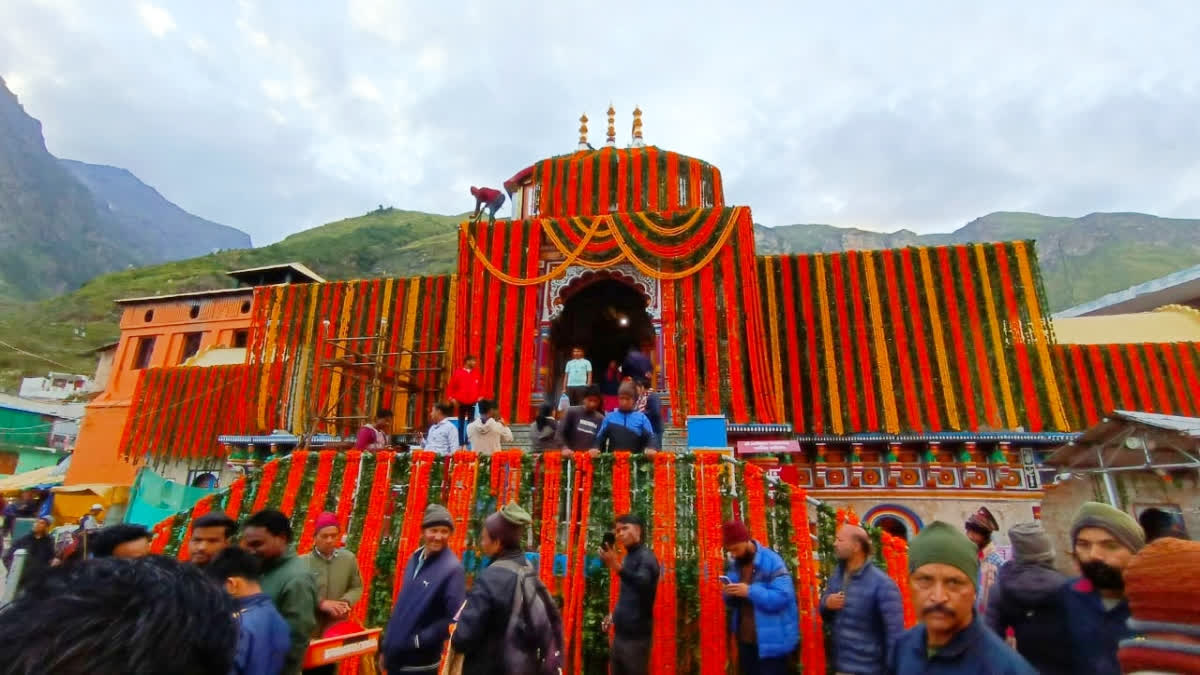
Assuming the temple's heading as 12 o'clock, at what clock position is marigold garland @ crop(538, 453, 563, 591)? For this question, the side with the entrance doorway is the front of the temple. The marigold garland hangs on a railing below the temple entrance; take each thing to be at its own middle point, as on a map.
The marigold garland is roughly at 1 o'clock from the temple.

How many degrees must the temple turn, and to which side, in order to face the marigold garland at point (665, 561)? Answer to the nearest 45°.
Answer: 0° — it already faces it

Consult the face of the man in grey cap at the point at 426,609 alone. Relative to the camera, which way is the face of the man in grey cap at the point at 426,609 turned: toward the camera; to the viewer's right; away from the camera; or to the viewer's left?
toward the camera

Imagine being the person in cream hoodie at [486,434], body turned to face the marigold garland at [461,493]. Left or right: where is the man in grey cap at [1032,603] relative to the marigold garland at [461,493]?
left

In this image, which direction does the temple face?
toward the camera

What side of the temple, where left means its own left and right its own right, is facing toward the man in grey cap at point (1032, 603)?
front

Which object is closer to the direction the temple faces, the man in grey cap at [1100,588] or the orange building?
the man in grey cap

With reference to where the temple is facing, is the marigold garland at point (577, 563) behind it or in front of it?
in front

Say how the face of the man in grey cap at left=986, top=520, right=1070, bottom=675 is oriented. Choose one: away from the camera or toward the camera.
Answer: away from the camera

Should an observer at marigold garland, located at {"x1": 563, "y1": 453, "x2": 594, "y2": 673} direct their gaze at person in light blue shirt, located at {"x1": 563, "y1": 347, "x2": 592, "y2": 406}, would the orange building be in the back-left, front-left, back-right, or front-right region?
front-left

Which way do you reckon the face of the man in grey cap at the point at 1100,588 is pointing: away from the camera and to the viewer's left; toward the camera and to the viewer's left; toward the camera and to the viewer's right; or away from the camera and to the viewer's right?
toward the camera and to the viewer's left
